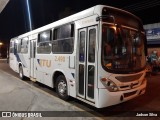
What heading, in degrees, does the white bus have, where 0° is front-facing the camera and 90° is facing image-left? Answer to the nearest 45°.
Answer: approximately 315°
